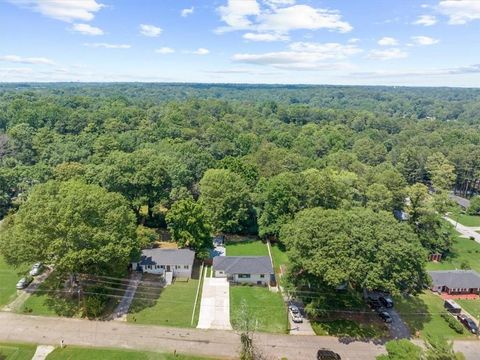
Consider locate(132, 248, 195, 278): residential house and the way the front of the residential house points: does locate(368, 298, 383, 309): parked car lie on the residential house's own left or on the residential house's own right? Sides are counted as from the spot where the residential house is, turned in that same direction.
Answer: on the residential house's own left

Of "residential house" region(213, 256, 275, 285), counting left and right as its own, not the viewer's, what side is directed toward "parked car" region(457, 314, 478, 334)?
left

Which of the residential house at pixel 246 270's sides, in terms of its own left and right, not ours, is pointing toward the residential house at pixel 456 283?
left

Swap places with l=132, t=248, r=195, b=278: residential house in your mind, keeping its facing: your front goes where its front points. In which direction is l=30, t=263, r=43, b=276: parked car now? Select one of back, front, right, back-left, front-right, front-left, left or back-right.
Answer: right

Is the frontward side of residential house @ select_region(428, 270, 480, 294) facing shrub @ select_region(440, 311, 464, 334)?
yes

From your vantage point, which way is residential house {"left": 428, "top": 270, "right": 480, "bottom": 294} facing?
toward the camera

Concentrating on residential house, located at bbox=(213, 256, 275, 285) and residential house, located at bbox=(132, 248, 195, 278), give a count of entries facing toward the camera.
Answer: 2

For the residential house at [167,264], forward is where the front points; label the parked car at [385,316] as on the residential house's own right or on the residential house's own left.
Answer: on the residential house's own left

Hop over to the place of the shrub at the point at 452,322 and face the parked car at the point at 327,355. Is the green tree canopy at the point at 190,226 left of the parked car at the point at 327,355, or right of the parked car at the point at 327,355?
right

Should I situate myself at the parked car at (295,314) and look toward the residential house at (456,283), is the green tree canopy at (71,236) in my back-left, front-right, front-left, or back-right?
back-left

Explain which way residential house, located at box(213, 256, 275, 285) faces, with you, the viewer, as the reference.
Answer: facing the viewer

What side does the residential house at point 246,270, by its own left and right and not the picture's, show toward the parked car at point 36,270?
right

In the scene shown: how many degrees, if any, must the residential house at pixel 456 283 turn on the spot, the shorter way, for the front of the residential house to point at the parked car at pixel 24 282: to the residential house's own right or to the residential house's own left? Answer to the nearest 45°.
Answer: approximately 45° to the residential house's own right

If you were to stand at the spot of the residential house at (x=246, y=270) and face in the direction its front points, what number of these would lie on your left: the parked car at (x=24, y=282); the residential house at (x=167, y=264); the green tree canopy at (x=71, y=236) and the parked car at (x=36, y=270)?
0

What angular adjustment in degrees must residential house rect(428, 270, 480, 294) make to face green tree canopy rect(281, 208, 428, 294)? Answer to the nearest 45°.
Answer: approximately 45° to its right

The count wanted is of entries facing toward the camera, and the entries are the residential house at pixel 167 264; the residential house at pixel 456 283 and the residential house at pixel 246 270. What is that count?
3

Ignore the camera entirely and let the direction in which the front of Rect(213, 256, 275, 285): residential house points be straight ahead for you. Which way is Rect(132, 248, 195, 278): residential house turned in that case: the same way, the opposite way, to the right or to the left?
the same way

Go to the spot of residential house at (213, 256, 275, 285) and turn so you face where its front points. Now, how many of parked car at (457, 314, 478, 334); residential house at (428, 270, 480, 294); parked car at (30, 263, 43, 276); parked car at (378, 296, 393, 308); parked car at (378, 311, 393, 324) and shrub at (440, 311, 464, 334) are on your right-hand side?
1
